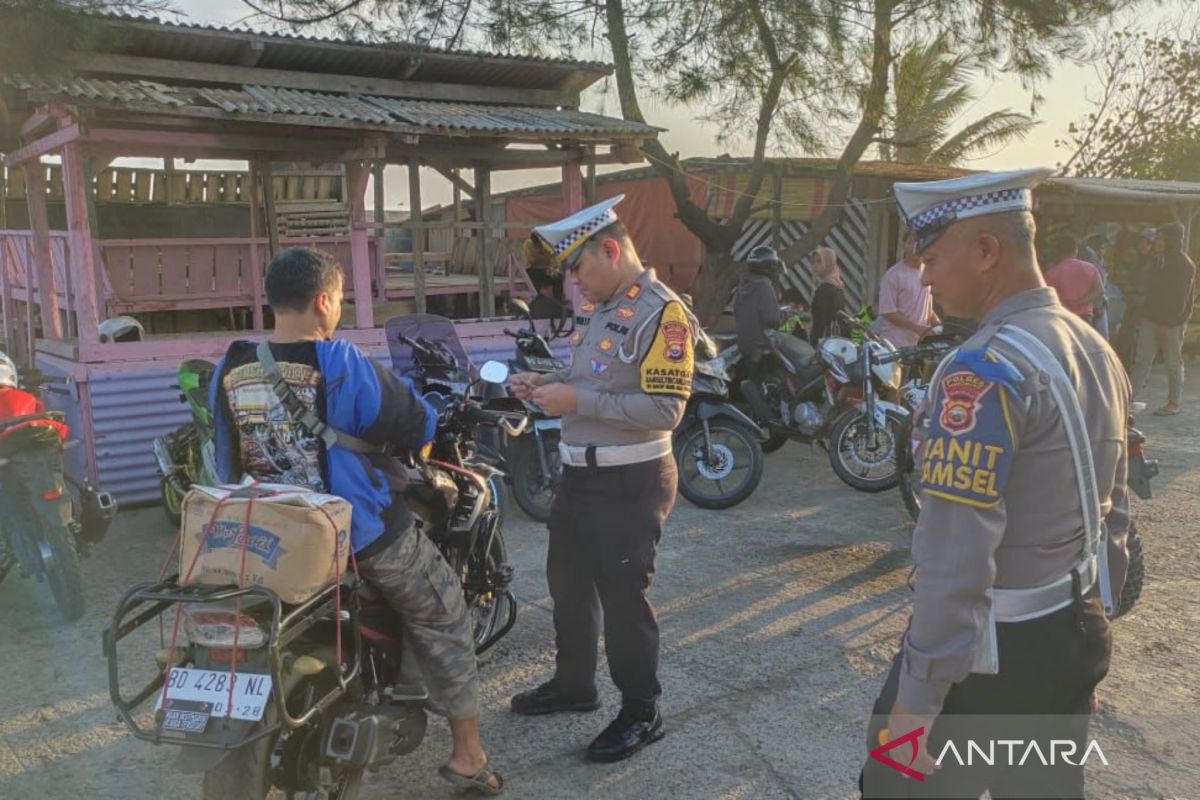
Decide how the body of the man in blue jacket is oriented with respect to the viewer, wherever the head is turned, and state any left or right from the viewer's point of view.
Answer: facing away from the viewer and to the right of the viewer

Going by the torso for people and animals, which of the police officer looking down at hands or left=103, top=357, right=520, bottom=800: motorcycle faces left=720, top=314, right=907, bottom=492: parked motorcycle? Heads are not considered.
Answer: the motorcycle

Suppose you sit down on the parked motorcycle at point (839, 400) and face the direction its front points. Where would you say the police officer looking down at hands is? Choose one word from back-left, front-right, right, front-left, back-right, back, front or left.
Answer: front-right

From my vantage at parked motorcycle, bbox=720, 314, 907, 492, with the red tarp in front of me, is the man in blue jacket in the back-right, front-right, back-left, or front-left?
back-left

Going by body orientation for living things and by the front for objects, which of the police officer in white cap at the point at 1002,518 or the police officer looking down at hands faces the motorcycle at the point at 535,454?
the police officer in white cap

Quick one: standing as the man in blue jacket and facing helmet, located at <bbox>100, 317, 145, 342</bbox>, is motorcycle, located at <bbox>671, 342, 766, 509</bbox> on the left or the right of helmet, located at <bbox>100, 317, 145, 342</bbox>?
right

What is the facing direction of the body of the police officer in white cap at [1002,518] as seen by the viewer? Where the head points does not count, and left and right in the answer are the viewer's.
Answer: facing away from the viewer and to the left of the viewer

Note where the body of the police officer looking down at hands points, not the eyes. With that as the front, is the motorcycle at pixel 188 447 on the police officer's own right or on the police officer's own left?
on the police officer's own right

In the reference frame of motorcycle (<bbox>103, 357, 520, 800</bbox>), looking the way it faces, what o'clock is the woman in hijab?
The woman in hijab is roughly at 12 o'clock from the motorcycle.

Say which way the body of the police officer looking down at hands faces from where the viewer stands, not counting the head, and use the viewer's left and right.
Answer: facing the viewer and to the left of the viewer

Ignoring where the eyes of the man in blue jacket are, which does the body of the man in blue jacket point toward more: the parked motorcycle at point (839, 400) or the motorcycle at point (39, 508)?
the parked motorcycle

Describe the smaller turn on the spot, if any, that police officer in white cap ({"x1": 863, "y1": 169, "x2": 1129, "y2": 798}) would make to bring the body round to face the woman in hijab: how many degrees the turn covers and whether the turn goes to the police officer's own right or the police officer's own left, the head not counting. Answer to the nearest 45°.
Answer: approximately 45° to the police officer's own right

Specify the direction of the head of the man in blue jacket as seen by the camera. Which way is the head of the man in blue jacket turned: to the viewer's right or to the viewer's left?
to the viewer's right

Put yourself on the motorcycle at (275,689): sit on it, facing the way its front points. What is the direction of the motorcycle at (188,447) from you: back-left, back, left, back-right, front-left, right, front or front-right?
front-left

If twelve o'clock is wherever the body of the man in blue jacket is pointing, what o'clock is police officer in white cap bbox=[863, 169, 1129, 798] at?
The police officer in white cap is roughly at 3 o'clock from the man in blue jacket.
